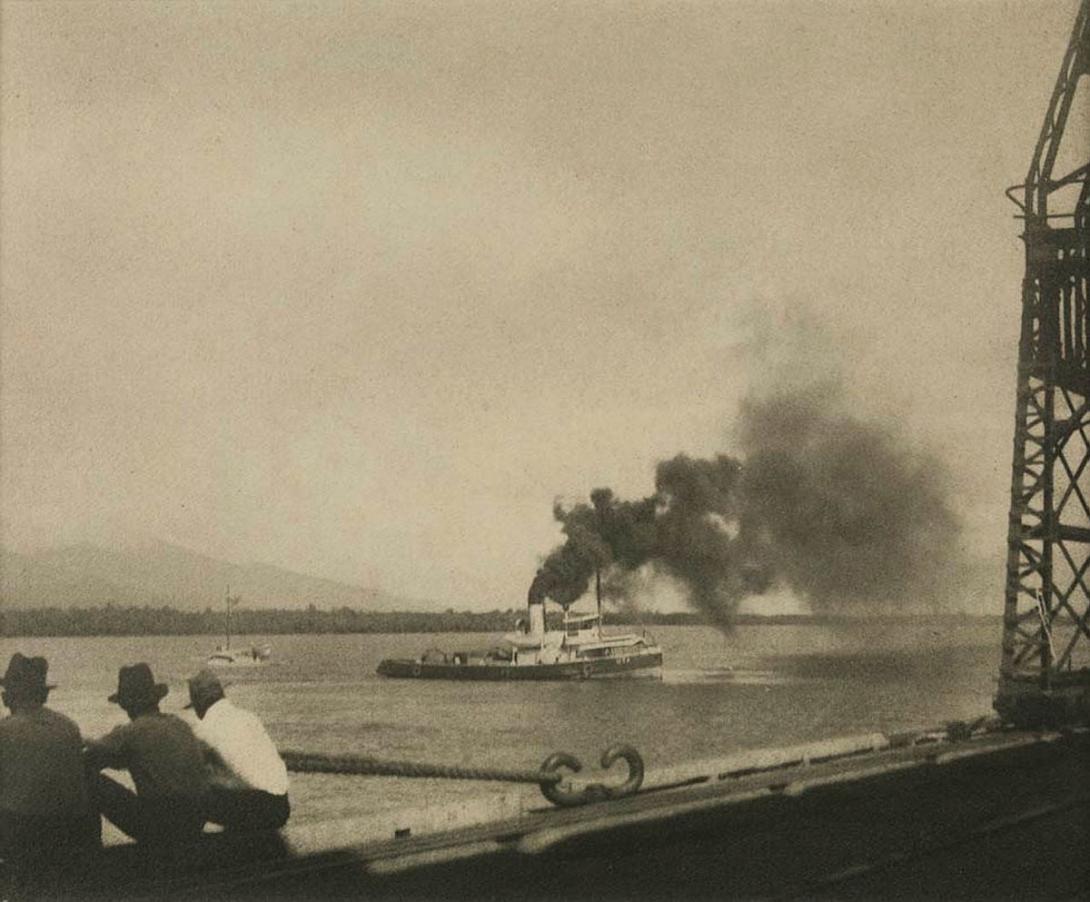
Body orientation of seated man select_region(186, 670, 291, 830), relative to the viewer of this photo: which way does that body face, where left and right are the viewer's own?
facing away from the viewer and to the left of the viewer

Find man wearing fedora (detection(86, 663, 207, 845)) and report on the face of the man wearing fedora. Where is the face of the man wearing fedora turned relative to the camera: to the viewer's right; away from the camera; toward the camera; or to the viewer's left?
away from the camera

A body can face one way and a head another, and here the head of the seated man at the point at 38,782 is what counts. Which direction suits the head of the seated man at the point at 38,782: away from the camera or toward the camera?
away from the camera

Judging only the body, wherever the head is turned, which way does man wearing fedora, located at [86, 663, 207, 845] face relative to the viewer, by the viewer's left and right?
facing away from the viewer and to the left of the viewer

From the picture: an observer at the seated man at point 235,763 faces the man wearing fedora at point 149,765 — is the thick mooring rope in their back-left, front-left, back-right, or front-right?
back-right

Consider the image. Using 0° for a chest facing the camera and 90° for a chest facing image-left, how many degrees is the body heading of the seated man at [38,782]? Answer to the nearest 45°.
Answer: approximately 180°

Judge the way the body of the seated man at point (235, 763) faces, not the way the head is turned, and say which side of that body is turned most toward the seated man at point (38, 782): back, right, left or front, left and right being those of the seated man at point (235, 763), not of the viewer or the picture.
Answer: left

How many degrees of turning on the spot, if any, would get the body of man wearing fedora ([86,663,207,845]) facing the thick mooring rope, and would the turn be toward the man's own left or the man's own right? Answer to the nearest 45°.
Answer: approximately 90° to the man's own right
